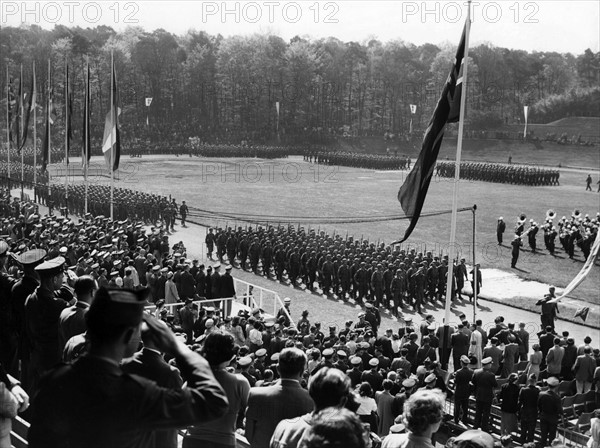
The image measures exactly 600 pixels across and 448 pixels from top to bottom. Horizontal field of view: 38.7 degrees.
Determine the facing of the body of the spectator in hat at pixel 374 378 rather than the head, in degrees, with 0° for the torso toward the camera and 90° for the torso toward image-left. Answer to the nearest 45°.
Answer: approximately 180°

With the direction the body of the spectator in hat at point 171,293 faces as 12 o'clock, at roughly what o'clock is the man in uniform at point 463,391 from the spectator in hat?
The man in uniform is roughly at 3 o'clock from the spectator in hat.

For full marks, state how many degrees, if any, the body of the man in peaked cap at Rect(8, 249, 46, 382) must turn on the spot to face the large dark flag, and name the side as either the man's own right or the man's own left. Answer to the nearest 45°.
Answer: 0° — they already face it

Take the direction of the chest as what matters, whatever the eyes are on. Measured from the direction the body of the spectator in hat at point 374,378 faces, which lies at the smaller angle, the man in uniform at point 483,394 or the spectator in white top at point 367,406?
the man in uniform

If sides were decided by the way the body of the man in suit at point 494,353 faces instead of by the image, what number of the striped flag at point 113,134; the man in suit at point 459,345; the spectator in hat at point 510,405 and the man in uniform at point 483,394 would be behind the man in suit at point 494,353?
2

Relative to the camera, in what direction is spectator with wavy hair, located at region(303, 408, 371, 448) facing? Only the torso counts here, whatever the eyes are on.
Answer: away from the camera

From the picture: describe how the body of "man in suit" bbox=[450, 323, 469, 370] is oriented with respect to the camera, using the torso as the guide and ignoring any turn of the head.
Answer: away from the camera

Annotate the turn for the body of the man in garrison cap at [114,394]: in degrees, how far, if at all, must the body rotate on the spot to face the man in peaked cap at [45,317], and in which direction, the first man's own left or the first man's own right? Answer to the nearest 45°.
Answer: approximately 45° to the first man's own left

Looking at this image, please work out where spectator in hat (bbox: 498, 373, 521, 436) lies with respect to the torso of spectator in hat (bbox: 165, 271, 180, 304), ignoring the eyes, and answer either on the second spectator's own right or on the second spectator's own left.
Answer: on the second spectator's own right

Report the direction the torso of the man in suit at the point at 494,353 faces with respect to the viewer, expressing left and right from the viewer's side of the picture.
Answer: facing away from the viewer

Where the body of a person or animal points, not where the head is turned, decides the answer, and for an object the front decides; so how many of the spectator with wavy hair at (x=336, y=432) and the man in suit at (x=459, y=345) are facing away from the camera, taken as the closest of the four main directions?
2
